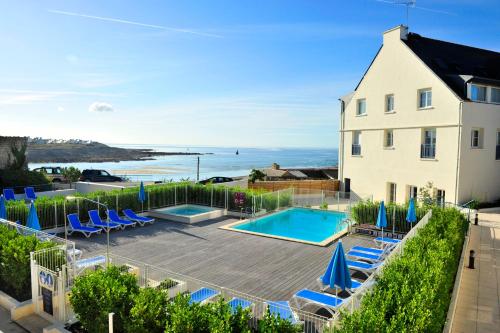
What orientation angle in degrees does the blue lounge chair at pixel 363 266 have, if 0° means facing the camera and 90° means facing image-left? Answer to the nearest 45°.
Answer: approximately 90°

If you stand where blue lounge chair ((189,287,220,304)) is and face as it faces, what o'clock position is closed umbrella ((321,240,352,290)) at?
The closed umbrella is roughly at 2 o'clock from the blue lounge chair.

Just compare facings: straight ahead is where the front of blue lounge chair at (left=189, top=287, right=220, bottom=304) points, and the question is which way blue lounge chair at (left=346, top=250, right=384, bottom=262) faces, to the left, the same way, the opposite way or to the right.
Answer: to the left

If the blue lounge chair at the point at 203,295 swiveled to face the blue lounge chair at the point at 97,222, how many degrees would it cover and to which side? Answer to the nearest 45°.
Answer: approximately 90° to its left

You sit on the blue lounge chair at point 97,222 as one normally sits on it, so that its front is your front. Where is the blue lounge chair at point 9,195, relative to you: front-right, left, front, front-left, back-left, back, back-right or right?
back

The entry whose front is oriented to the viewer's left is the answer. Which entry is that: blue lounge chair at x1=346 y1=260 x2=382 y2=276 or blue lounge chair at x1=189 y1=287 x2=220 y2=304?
blue lounge chair at x1=346 y1=260 x2=382 y2=276

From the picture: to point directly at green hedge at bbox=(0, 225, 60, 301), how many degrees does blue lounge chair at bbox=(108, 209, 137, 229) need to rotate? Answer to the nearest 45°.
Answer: approximately 45° to its right

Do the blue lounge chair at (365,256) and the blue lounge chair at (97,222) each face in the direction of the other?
yes

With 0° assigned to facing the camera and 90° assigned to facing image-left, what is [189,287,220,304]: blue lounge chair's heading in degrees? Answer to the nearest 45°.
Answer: approximately 225°

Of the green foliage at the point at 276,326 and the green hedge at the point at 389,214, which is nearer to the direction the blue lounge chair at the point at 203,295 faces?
the green hedge

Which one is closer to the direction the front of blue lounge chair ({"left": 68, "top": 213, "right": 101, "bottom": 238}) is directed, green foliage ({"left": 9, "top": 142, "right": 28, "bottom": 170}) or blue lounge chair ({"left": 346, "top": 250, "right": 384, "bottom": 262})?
the blue lounge chair
